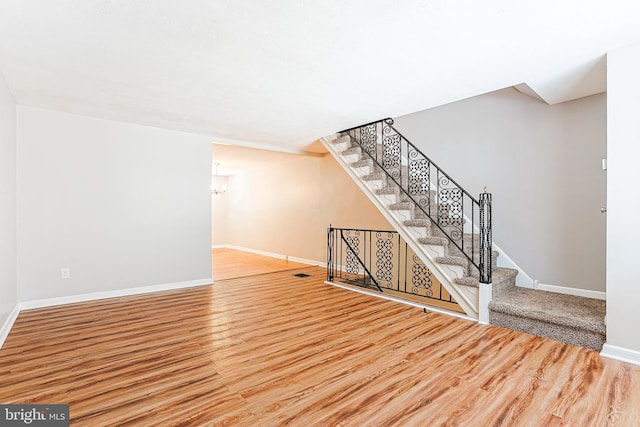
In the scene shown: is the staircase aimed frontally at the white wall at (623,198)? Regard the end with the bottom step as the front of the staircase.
yes

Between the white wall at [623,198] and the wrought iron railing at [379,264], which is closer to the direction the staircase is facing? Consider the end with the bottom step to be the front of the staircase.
the white wall

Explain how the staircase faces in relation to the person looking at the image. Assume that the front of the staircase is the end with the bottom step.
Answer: facing the viewer and to the right of the viewer
